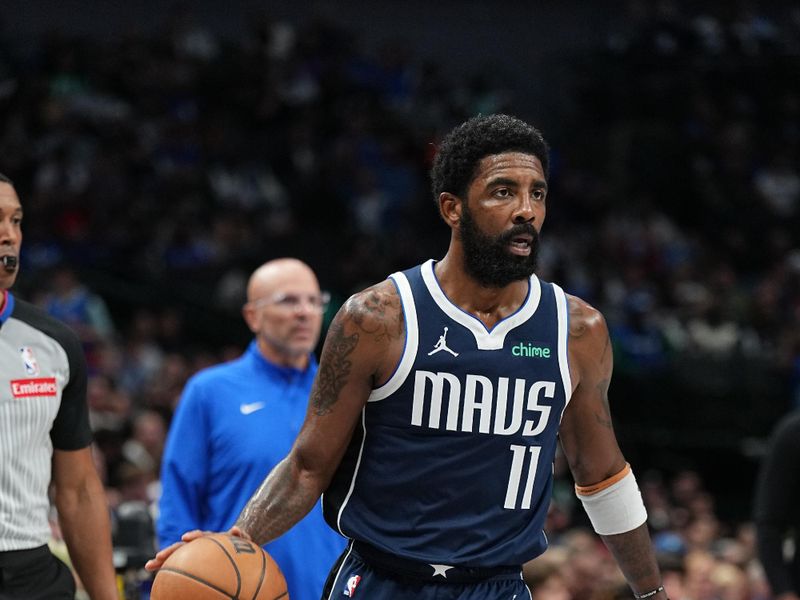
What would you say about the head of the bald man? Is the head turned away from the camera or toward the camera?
toward the camera

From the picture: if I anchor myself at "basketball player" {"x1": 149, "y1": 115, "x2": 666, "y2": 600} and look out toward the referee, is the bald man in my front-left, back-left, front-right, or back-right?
front-right

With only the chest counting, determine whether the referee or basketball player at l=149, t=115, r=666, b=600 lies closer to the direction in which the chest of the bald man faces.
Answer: the basketball player

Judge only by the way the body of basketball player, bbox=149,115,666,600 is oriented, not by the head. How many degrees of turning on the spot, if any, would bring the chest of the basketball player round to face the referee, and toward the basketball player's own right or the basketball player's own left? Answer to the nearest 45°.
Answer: approximately 135° to the basketball player's own right

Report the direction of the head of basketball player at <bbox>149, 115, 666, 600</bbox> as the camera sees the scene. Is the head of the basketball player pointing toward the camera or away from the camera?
toward the camera

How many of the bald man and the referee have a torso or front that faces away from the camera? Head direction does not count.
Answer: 0

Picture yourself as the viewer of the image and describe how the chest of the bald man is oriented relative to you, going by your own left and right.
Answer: facing the viewer and to the right of the viewer

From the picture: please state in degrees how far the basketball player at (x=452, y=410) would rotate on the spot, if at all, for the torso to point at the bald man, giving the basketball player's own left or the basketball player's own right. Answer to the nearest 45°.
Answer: approximately 180°

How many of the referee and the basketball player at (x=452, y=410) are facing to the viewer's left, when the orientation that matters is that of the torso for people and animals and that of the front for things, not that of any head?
0

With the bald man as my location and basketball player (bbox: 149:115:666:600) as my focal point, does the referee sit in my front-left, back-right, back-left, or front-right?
front-right

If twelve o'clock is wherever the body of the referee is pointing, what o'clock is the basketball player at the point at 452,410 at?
The basketball player is roughly at 10 o'clock from the referee.

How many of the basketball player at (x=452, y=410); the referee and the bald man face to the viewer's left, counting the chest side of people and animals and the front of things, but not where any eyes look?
0

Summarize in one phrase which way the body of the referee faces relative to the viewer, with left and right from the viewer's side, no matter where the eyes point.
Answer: facing the viewer

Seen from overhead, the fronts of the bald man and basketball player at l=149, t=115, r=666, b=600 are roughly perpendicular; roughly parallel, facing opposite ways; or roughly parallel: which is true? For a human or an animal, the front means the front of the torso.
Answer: roughly parallel

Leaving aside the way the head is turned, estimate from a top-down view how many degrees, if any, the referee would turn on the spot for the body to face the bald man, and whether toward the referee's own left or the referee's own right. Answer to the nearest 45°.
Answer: approximately 135° to the referee's own left
